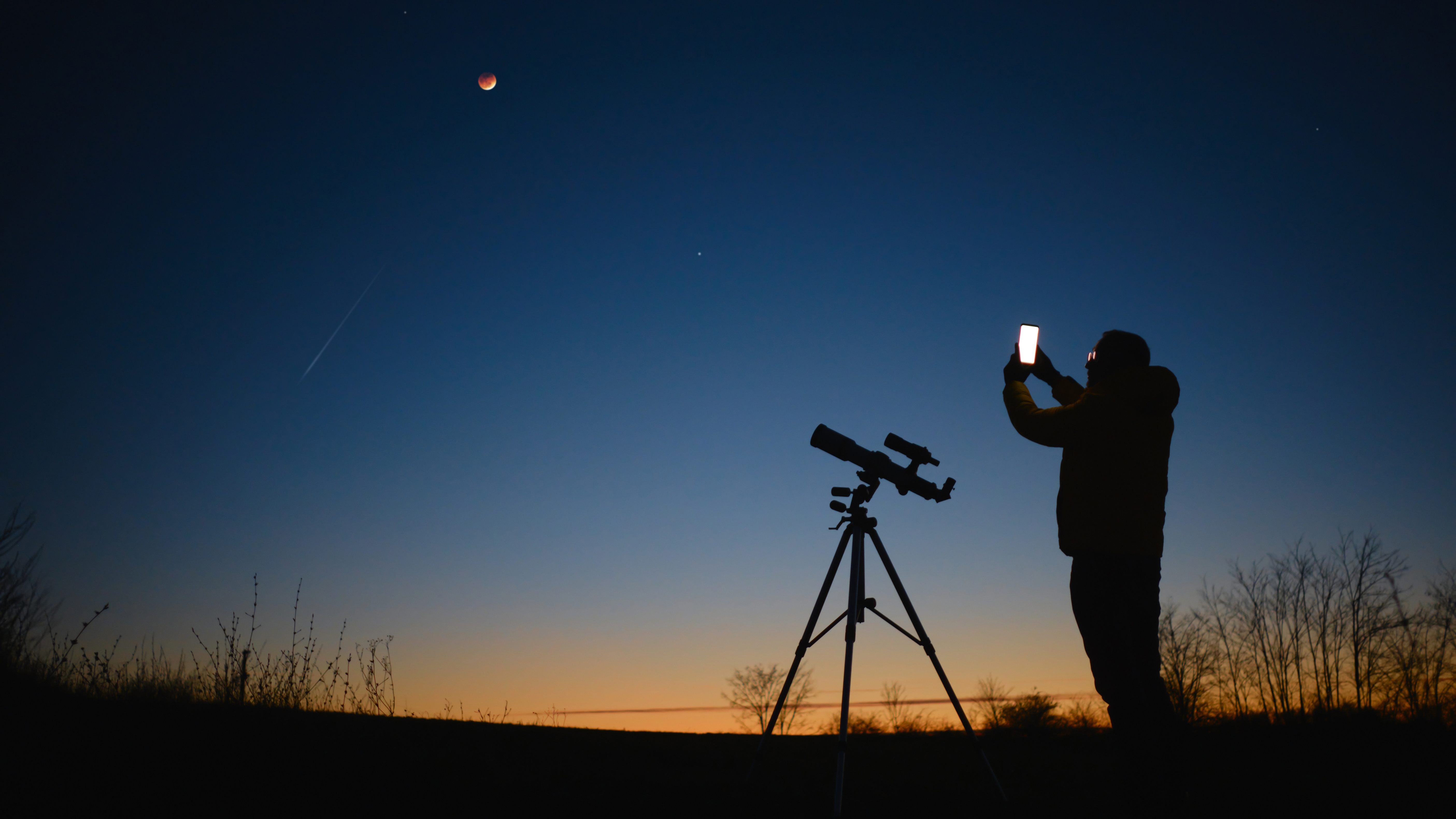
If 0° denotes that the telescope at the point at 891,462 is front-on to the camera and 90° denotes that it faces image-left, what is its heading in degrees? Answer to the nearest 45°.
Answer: approximately 90°

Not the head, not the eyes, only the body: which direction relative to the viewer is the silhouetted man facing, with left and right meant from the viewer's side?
facing away from the viewer and to the left of the viewer

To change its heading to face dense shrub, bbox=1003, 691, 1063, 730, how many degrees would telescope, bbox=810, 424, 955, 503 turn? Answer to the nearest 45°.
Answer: approximately 90° to its right

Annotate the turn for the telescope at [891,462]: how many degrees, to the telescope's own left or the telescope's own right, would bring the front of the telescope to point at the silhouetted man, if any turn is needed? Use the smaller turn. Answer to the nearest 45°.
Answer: approximately 135° to the telescope's own left
